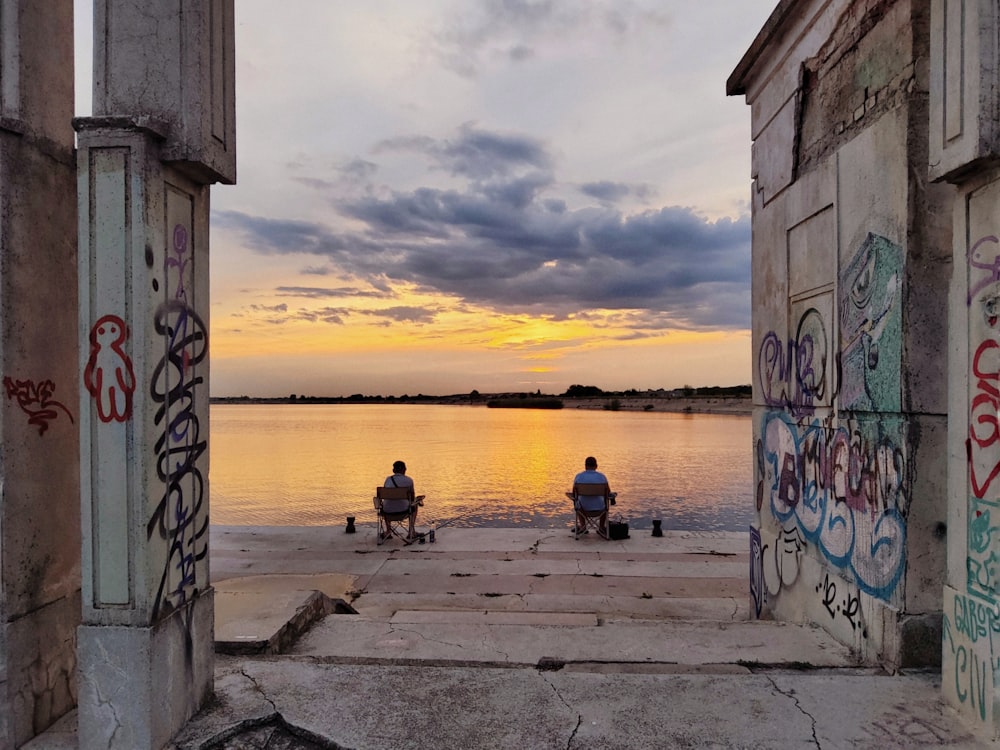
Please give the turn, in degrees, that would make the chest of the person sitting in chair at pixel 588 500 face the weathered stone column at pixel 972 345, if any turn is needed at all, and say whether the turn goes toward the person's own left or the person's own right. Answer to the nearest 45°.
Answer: approximately 180°

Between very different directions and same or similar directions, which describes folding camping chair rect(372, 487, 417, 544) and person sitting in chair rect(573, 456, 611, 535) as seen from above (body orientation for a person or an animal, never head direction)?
same or similar directions

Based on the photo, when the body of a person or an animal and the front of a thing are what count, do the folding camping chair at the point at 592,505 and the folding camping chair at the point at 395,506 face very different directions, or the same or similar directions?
same or similar directions

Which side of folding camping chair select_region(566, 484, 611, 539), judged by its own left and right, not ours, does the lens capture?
back

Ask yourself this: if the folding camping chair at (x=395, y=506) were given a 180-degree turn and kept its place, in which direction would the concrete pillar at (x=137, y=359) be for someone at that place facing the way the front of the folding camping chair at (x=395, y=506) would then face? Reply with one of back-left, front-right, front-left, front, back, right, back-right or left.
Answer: front

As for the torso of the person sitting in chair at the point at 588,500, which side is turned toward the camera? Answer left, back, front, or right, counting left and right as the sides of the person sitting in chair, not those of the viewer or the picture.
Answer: back

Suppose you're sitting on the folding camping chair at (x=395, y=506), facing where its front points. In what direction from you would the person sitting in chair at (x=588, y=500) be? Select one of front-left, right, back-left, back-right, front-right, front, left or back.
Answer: right

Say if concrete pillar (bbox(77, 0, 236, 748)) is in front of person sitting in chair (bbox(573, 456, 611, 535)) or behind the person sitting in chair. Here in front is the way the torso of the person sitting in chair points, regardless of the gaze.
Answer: behind

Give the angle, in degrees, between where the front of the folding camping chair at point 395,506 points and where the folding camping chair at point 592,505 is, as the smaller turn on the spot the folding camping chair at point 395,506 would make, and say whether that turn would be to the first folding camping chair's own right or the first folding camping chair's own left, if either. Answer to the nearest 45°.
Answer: approximately 90° to the first folding camping chair's own right

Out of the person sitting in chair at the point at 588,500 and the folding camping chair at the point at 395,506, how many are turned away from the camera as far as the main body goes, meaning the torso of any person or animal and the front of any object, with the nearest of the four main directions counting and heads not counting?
2

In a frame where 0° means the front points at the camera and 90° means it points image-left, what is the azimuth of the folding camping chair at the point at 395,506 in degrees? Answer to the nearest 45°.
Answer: approximately 180°

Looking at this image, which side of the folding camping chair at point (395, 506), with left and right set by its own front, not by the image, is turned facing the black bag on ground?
right
